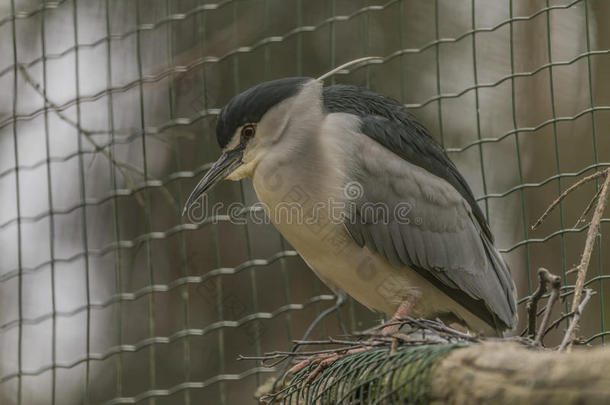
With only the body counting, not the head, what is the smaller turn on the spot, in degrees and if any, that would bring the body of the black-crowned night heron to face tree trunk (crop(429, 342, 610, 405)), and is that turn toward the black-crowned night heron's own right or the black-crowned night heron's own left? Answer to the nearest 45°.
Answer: approximately 90° to the black-crowned night heron's own left

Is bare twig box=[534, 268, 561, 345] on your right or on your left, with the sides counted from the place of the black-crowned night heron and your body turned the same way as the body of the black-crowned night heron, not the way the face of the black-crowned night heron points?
on your left

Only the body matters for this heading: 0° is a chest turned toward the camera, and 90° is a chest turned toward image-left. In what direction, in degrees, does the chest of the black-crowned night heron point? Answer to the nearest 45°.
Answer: approximately 90°

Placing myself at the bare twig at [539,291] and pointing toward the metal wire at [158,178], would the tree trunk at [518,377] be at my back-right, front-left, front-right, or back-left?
back-left

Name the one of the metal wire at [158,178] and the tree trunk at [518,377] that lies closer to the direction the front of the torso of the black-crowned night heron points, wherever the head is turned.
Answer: the metal wire

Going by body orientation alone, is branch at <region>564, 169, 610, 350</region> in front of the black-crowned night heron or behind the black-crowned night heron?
behind
